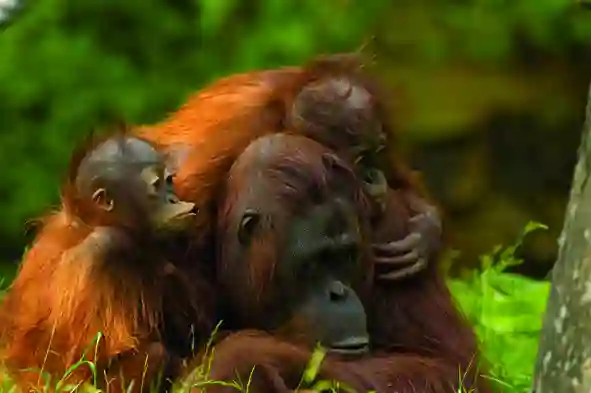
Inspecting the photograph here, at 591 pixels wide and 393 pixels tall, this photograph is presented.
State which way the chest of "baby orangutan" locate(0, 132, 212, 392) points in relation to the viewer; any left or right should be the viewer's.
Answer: facing to the right of the viewer

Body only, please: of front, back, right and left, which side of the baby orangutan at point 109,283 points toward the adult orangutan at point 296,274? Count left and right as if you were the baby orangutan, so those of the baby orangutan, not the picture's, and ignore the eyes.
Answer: front

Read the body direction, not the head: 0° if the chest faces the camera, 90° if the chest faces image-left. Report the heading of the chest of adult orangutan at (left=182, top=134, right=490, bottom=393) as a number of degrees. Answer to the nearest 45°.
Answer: approximately 315°

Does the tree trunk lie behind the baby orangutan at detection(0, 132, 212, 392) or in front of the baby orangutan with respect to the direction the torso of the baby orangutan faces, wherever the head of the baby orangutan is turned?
in front
